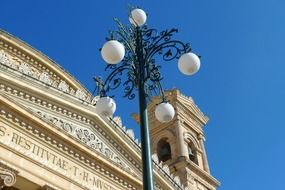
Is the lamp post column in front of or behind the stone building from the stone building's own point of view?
in front
